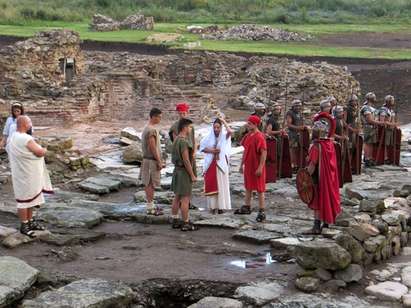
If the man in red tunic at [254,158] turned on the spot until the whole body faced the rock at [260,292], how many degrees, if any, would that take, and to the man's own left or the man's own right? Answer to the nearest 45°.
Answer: approximately 45° to the man's own left

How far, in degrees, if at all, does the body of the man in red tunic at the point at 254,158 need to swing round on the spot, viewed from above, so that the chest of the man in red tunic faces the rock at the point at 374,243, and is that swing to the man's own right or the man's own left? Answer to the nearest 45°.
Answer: approximately 90° to the man's own left

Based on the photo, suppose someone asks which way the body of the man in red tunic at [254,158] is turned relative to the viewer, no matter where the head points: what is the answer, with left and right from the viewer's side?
facing the viewer and to the left of the viewer

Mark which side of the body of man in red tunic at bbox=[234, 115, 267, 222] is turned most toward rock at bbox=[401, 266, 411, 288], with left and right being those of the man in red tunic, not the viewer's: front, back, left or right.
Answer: left

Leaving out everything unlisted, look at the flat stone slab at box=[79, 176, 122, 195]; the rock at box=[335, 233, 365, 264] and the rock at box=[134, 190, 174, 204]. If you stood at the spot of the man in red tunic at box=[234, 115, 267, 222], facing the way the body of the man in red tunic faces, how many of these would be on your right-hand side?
2

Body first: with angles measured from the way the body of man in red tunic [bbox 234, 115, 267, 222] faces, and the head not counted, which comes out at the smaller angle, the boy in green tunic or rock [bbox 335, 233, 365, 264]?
the boy in green tunic

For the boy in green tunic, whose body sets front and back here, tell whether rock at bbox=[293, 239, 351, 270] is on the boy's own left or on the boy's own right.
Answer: on the boy's own right

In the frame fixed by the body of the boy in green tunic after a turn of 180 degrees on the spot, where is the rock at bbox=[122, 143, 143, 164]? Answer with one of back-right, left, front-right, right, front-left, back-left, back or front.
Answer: right

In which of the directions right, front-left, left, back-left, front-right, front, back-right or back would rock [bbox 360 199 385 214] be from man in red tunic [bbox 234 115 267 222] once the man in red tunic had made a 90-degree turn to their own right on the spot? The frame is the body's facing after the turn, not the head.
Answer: back
